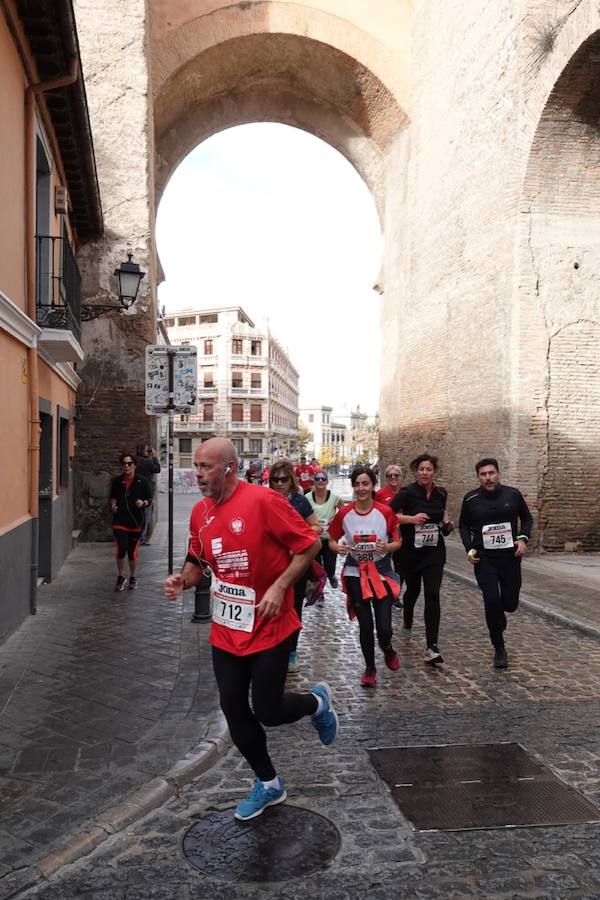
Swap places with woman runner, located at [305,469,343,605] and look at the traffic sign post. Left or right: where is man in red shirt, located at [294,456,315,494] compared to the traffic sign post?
right

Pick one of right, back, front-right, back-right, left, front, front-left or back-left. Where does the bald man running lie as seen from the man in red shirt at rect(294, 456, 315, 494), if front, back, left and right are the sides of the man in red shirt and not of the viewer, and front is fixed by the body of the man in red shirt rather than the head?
front

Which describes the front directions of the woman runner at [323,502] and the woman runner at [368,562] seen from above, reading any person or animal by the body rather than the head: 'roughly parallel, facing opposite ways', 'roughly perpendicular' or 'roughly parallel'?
roughly parallel

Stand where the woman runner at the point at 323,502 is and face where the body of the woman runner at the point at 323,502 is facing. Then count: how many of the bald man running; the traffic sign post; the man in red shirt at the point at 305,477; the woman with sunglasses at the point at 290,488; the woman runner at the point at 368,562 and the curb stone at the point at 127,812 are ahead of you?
4

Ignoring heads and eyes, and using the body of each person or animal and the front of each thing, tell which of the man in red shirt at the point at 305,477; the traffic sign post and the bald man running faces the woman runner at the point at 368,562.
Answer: the man in red shirt

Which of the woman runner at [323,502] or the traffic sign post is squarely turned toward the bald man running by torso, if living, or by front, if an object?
the woman runner

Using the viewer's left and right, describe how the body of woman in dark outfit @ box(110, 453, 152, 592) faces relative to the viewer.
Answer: facing the viewer

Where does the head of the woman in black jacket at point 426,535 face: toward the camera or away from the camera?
toward the camera

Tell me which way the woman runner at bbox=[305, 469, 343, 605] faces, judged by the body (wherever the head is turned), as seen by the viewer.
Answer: toward the camera

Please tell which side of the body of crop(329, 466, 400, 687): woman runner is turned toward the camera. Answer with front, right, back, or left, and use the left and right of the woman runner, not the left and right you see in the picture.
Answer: front

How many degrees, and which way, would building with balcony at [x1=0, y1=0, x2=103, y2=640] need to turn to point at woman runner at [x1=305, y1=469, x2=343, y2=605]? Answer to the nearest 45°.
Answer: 0° — it already faces them
